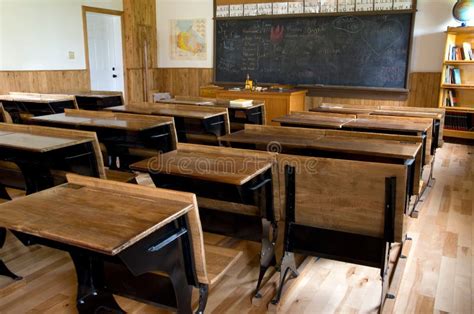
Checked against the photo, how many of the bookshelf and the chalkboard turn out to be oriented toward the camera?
2

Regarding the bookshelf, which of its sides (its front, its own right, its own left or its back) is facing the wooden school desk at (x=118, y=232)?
front

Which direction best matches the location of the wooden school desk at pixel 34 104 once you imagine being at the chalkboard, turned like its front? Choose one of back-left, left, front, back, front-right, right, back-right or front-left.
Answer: front-right

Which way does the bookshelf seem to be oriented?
toward the camera

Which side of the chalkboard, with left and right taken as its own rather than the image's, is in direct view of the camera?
front

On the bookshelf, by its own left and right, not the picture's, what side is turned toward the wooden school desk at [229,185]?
front

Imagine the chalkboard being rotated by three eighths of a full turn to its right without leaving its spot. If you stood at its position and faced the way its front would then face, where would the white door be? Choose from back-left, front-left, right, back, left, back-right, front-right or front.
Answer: front-left

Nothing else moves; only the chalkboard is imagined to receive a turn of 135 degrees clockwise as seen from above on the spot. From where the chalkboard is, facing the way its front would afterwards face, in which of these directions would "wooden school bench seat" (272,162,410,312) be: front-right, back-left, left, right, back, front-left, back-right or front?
back-left

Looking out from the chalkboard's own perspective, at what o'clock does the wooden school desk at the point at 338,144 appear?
The wooden school desk is roughly at 12 o'clock from the chalkboard.

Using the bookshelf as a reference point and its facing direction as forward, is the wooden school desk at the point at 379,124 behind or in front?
in front

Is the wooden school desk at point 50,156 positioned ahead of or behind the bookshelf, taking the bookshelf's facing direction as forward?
ahead

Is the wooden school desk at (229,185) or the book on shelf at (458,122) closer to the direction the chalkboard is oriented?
the wooden school desk

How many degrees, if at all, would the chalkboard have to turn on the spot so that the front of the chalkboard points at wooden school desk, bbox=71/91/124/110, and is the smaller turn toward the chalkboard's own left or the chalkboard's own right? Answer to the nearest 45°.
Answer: approximately 45° to the chalkboard's own right

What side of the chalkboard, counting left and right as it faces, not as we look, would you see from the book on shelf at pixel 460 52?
left

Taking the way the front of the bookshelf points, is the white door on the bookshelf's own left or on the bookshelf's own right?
on the bookshelf's own right
